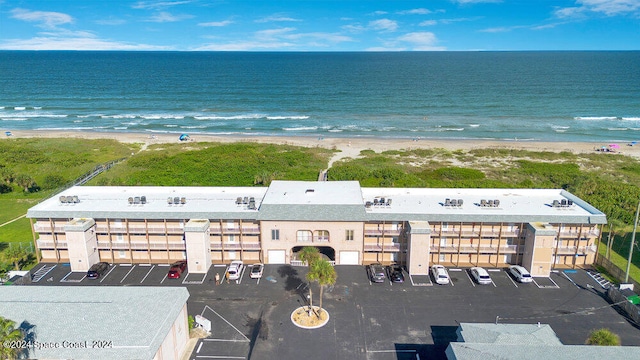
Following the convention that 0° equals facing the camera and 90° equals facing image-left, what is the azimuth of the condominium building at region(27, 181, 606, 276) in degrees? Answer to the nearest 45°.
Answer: approximately 0°

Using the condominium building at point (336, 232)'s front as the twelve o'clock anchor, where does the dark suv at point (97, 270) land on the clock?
The dark suv is roughly at 3 o'clock from the condominium building.

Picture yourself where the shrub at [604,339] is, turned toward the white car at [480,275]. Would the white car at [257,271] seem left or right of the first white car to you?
left

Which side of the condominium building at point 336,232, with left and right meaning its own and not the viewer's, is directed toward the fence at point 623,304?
left

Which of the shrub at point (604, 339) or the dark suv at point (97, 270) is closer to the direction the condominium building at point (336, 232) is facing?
the shrub

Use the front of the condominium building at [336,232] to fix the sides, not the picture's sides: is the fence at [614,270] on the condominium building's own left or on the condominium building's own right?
on the condominium building's own left

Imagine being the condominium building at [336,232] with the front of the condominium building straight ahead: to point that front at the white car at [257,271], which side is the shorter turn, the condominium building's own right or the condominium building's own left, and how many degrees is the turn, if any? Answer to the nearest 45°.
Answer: approximately 90° to the condominium building's own right

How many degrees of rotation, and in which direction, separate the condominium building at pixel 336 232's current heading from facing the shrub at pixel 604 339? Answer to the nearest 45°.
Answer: approximately 45° to its left

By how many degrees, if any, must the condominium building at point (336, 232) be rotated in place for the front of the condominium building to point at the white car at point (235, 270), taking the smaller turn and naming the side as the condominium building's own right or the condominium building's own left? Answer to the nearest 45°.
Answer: approximately 90° to the condominium building's own right

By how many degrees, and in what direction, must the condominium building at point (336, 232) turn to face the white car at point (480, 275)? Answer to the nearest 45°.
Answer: approximately 90° to its left

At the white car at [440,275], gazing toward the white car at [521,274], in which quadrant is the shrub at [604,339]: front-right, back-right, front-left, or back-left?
front-right
